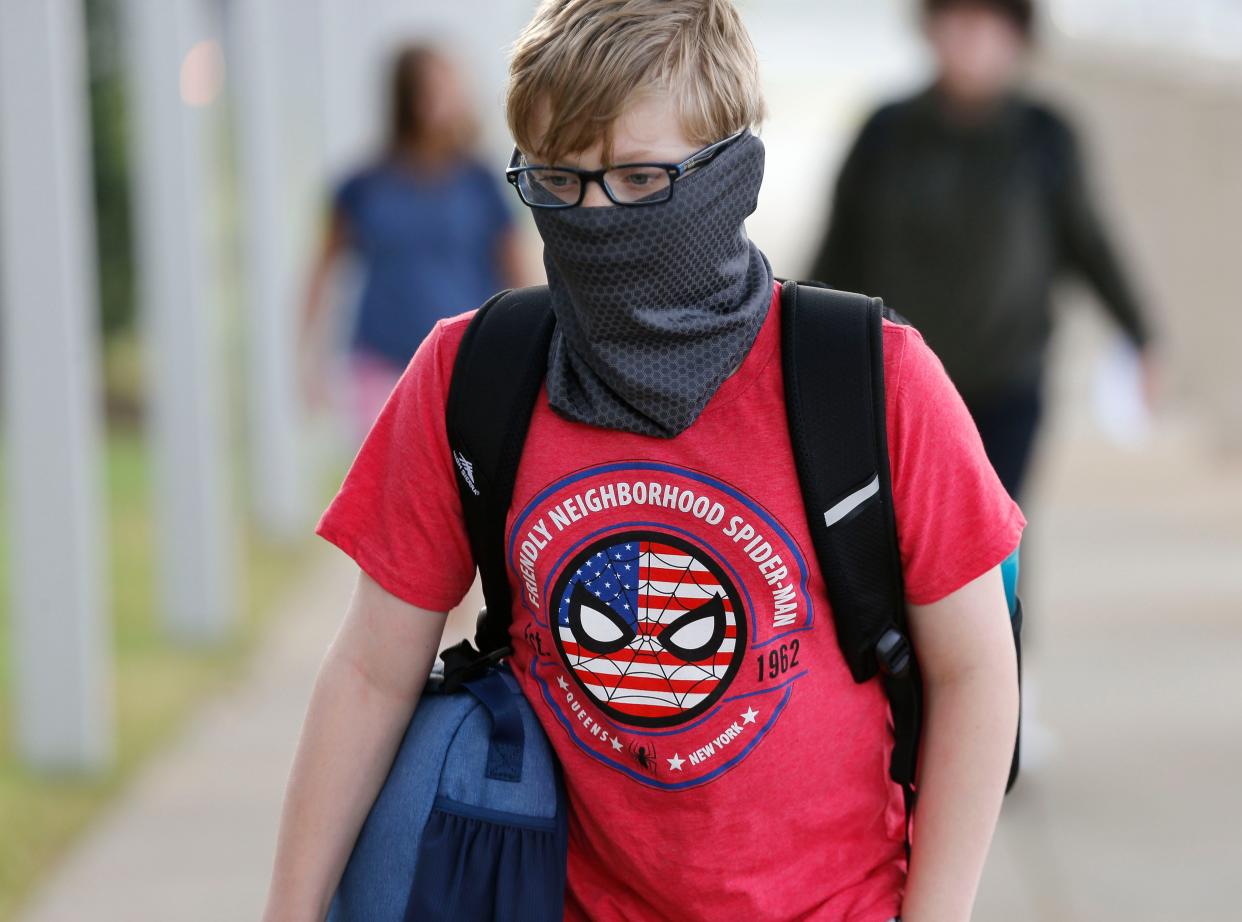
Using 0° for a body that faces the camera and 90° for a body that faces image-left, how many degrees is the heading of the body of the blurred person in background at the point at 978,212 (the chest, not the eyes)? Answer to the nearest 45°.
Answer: approximately 0°

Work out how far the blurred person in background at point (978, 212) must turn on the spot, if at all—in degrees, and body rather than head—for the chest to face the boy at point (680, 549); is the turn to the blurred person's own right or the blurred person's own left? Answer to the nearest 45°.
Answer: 0° — they already face them

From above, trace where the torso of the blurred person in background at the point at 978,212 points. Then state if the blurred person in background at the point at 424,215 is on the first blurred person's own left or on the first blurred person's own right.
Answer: on the first blurred person's own right

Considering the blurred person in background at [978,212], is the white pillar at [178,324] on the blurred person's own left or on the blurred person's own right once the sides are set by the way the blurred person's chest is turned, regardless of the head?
on the blurred person's own right

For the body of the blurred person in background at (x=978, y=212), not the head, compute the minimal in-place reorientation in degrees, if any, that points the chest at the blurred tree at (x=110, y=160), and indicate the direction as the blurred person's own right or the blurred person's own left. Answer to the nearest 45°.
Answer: approximately 135° to the blurred person's own right

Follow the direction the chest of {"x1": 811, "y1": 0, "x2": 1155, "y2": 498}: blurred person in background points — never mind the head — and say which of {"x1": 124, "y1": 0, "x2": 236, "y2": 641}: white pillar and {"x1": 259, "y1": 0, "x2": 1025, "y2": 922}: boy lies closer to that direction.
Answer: the boy

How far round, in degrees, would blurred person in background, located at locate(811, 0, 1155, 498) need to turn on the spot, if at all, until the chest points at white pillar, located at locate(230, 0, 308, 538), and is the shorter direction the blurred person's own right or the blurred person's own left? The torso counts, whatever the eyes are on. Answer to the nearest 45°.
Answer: approximately 135° to the blurred person's own right

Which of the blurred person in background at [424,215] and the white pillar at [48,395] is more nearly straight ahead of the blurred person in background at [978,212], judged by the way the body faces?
the white pillar

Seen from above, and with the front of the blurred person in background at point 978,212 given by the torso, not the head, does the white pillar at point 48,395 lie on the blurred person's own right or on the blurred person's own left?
on the blurred person's own right
